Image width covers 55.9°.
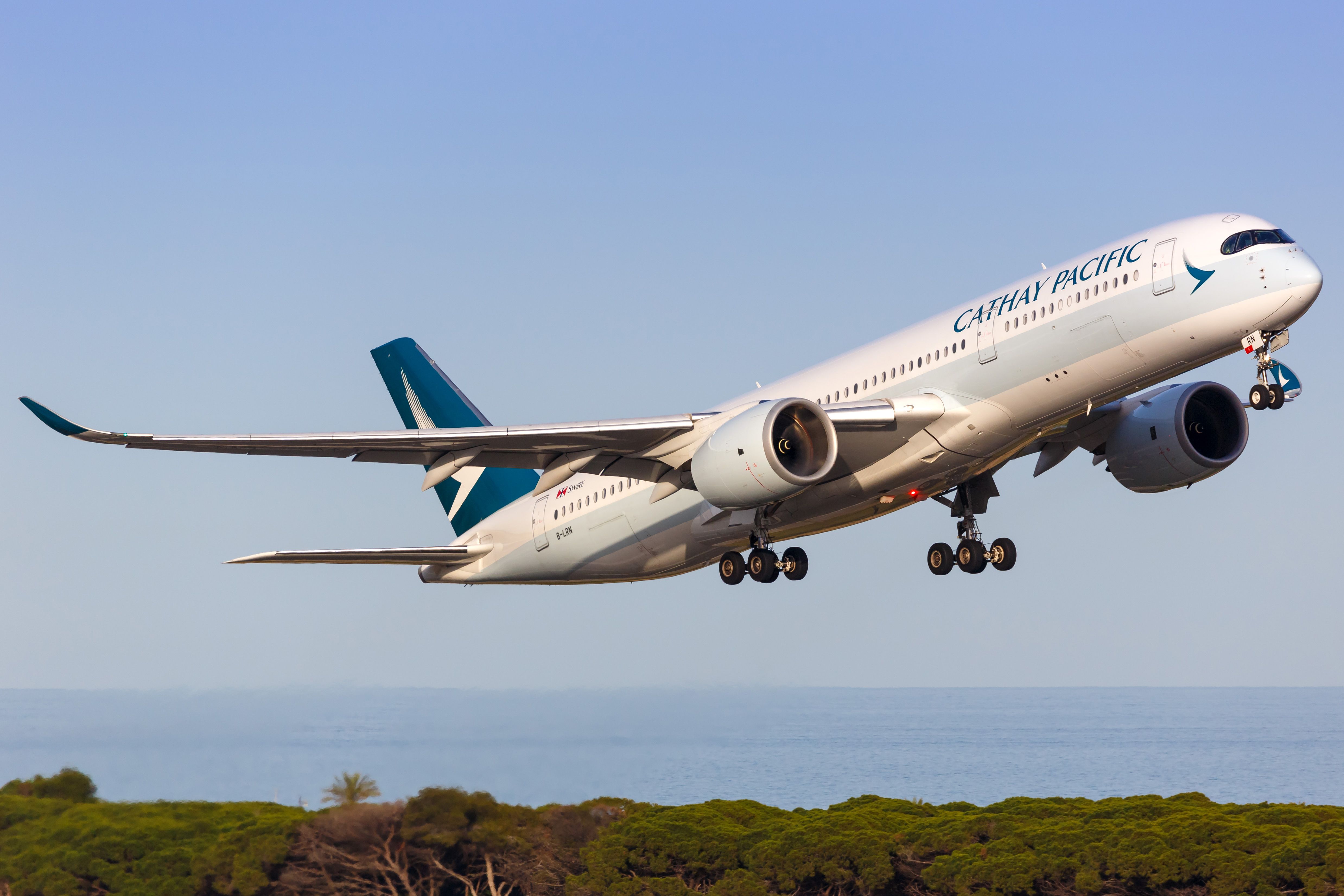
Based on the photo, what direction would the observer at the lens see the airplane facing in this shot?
facing the viewer and to the right of the viewer
